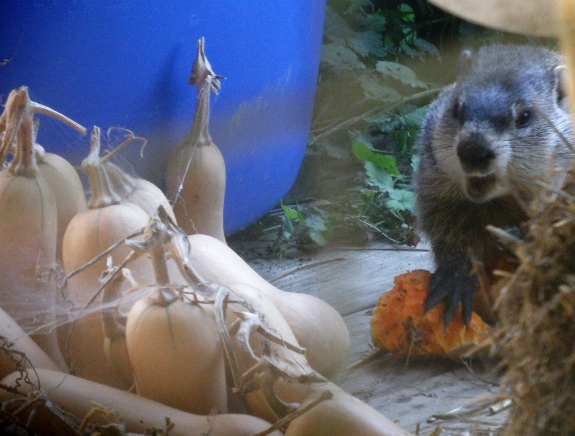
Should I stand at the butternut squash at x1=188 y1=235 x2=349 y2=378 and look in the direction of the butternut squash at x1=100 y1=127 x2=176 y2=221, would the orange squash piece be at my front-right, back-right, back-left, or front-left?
back-right

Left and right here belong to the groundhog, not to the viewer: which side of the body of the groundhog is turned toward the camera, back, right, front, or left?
front

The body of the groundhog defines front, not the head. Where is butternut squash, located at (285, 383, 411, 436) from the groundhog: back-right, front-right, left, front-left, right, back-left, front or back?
front

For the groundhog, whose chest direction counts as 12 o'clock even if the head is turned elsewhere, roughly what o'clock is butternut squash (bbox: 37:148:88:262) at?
The butternut squash is roughly at 2 o'clock from the groundhog.

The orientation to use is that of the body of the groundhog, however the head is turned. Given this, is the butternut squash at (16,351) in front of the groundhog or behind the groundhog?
in front

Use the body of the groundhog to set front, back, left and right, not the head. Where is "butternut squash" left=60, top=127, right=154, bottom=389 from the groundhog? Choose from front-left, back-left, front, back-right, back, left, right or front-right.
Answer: front-right

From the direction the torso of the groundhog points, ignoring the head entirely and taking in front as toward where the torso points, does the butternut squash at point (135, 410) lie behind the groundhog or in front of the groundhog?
in front
